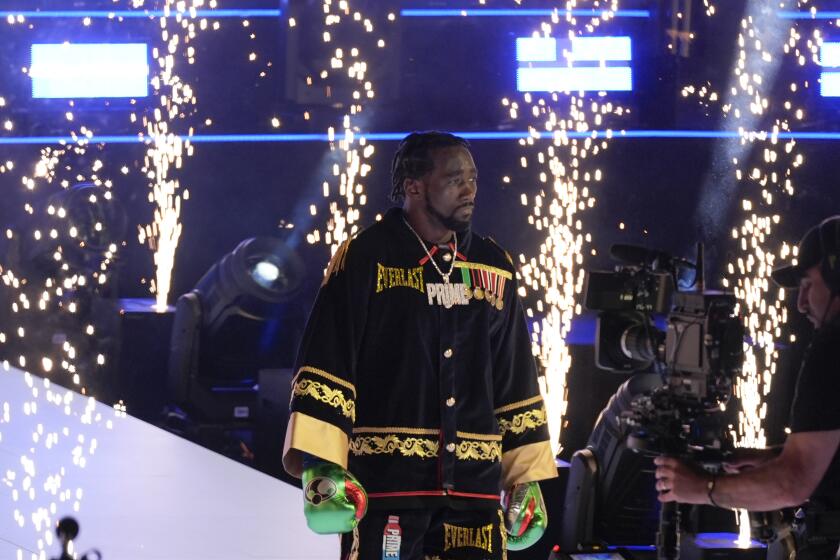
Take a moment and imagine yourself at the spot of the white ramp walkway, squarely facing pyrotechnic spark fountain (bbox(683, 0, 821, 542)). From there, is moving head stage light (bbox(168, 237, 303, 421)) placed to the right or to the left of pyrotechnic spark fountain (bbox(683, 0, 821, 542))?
left

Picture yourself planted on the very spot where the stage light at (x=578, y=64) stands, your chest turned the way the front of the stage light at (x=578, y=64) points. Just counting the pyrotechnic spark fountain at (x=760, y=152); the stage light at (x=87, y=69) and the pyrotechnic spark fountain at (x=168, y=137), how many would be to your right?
2

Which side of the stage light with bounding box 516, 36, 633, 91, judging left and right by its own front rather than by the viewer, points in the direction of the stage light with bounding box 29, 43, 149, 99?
right

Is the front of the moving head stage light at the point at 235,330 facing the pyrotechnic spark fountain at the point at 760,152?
no

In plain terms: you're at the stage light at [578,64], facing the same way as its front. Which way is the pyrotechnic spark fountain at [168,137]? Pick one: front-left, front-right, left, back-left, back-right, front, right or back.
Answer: right

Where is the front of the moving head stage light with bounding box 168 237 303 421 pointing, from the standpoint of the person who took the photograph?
facing the viewer and to the right of the viewer

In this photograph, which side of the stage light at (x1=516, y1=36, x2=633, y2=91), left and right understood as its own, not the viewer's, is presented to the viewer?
front

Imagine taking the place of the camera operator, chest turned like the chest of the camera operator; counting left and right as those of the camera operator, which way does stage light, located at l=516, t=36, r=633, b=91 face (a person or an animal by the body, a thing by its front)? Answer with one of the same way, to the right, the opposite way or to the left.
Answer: to the left

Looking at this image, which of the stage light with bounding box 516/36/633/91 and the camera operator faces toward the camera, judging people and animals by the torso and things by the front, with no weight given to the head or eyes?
the stage light

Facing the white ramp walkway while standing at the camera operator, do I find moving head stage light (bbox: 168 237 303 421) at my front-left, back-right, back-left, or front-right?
front-right

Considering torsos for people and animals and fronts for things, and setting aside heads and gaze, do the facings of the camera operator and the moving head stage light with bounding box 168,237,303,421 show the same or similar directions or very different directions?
very different directions

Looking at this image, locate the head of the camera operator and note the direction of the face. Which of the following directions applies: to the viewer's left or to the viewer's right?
to the viewer's left

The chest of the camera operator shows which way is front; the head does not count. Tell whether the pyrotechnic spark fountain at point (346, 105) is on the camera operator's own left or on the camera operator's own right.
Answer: on the camera operator's own right

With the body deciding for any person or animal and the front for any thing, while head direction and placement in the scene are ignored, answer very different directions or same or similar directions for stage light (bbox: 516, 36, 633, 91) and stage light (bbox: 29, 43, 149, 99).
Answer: same or similar directions

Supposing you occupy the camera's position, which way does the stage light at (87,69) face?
facing the viewer

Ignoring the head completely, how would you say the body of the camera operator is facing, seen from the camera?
to the viewer's left

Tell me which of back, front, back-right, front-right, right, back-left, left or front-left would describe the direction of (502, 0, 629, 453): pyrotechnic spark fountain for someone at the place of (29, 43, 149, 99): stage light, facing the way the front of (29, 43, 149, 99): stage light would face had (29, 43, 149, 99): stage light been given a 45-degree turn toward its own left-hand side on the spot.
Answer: front-left
